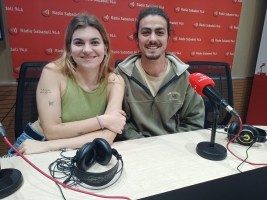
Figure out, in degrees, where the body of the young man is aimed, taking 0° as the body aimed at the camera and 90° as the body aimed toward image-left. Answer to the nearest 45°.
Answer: approximately 0°

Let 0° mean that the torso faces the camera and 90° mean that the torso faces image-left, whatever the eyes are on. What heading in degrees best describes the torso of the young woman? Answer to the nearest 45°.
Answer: approximately 0°

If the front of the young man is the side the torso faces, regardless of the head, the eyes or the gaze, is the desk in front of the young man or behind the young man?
in front

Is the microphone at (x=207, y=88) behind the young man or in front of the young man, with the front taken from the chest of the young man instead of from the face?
in front

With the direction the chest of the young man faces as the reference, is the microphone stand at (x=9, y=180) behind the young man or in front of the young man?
in front

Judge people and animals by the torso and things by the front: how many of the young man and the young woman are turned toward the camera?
2
